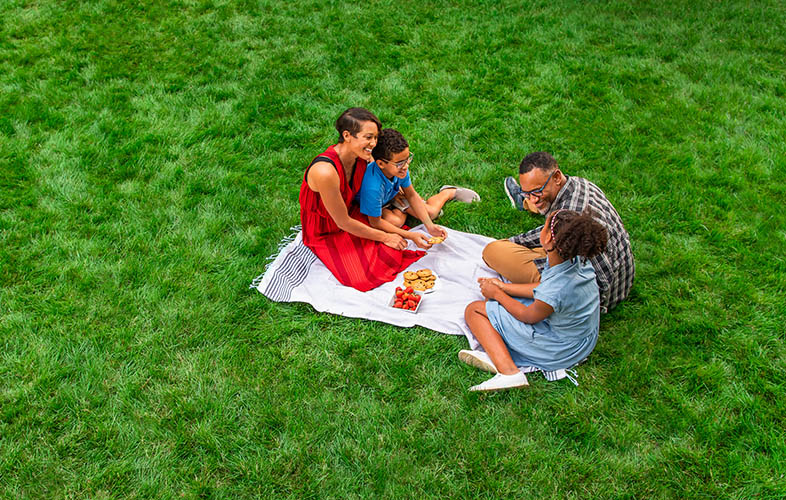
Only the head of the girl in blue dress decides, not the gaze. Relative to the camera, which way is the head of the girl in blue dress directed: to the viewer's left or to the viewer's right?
to the viewer's left

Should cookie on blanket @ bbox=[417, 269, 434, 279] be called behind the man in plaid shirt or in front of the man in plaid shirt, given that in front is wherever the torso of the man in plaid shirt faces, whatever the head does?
in front

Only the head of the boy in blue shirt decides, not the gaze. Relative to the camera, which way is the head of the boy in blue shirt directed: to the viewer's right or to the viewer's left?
to the viewer's right

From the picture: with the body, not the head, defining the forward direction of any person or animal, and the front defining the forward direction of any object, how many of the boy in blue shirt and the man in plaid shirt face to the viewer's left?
1

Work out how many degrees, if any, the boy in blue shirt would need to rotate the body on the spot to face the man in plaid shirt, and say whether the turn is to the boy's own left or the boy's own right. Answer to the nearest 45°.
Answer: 0° — they already face them

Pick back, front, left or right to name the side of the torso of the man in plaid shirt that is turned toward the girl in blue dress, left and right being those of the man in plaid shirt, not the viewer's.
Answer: left

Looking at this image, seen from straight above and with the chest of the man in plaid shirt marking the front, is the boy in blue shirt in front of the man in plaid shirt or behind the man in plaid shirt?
in front

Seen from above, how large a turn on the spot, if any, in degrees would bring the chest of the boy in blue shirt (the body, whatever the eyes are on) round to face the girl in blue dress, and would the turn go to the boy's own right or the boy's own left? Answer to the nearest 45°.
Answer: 0° — they already face them

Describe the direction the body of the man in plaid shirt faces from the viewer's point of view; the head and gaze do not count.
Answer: to the viewer's left

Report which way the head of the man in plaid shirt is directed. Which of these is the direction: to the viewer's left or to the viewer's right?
to the viewer's left

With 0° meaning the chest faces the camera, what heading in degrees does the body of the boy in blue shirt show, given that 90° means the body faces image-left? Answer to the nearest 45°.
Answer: approximately 315°

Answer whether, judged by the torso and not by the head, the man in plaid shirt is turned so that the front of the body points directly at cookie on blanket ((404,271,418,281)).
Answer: yes

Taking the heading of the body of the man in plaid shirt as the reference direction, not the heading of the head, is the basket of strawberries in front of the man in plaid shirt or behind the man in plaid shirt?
in front
